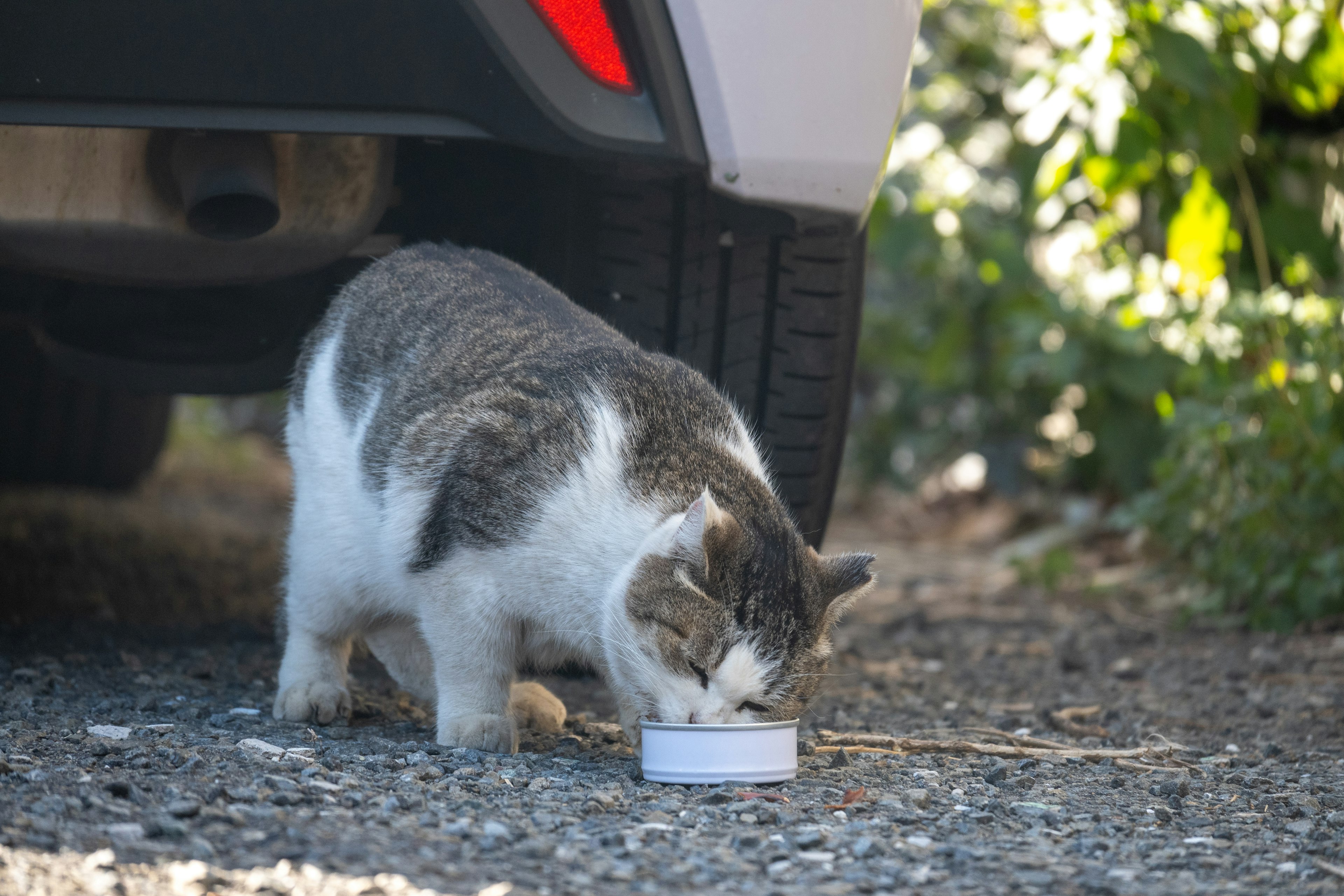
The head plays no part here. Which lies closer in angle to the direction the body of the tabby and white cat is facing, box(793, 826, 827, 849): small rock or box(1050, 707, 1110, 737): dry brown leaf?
the small rock

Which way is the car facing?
away from the camera

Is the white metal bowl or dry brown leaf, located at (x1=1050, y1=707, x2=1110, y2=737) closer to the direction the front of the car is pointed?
the dry brown leaf

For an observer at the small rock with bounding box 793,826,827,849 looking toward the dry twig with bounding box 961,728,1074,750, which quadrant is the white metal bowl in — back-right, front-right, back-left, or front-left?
front-left

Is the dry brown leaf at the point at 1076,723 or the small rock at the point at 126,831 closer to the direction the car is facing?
the dry brown leaf

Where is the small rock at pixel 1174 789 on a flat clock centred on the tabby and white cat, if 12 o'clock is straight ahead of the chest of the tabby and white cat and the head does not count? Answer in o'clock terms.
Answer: The small rock is roughly at 11 o'clock from the tabby and white cat.

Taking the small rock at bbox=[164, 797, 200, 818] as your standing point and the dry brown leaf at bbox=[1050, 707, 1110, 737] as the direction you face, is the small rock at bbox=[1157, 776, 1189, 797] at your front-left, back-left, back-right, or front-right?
front-right

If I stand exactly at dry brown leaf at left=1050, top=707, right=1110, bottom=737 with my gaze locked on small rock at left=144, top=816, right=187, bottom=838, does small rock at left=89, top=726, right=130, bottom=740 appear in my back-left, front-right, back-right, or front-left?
front-right

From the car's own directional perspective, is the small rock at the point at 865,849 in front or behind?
behind

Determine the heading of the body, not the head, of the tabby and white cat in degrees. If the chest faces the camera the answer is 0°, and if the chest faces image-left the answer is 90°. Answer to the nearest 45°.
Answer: approximately 315°

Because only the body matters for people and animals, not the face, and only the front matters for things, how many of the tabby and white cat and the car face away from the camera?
1

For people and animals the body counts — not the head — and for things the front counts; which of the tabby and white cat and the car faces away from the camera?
the car
